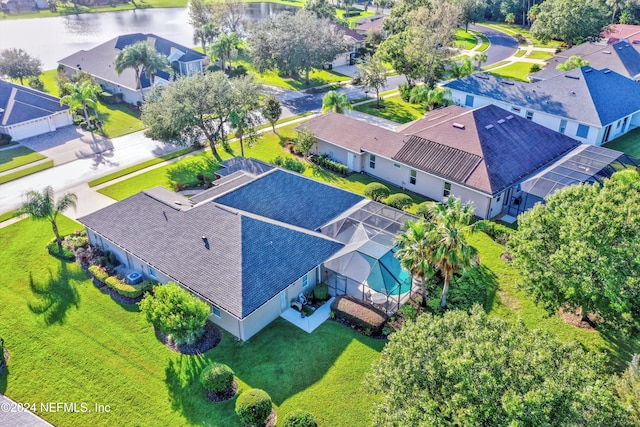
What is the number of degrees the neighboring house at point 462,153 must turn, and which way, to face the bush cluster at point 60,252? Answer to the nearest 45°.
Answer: approximately 90° to its left

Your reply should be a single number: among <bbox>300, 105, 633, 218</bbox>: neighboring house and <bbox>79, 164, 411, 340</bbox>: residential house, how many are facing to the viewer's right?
0

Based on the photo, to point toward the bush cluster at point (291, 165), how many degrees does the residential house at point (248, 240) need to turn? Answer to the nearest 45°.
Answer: approximately 45° to its right

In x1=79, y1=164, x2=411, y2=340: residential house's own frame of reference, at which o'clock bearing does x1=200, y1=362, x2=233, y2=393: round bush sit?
The round bush is roughly at 8 o'clock from the residential house.

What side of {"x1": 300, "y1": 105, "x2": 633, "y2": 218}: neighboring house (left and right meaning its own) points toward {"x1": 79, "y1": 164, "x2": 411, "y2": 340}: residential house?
left

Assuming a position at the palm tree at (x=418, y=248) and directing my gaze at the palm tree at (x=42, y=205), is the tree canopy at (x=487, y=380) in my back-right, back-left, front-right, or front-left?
back-left

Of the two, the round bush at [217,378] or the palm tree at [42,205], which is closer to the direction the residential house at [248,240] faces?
the palm tree

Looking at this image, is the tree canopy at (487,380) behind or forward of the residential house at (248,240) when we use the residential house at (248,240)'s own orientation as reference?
behind

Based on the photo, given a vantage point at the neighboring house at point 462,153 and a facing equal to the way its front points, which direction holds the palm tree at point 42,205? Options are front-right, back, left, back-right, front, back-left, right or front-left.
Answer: left

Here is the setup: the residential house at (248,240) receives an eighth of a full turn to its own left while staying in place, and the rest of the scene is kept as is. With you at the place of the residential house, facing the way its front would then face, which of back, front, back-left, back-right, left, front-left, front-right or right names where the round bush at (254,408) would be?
left

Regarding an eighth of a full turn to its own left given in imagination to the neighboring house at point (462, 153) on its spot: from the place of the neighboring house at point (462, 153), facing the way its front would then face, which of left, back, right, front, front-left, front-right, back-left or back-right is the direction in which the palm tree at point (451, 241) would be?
left

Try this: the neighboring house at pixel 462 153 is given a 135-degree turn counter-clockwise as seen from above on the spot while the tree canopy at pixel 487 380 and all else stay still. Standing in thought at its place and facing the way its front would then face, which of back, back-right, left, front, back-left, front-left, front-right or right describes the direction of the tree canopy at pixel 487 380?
front

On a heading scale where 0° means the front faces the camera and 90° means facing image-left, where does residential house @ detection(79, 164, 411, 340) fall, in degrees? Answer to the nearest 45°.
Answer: approximately 135°

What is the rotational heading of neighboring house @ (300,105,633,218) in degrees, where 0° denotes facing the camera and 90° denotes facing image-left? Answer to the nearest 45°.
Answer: approximately 135°

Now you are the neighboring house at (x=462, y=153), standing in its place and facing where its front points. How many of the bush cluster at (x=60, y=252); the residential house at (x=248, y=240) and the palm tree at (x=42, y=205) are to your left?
3
